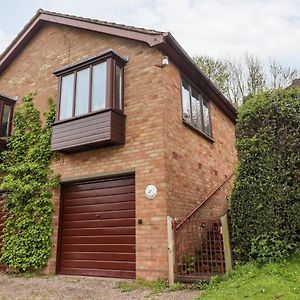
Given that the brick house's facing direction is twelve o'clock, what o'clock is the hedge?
The hedge is roughly at 9 o'clock from the brick house.

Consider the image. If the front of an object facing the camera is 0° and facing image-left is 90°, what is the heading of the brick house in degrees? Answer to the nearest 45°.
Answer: approximately 45°
